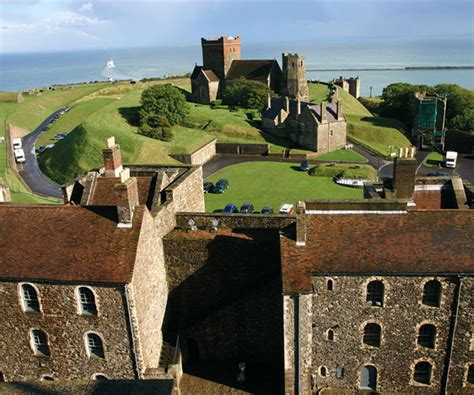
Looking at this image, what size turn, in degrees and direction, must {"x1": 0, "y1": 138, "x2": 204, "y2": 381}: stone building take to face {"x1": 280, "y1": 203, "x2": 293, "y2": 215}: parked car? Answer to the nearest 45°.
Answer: approximately 135° to its left

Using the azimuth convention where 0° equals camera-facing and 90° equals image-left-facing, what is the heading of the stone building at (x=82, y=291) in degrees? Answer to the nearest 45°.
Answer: approximately 0°

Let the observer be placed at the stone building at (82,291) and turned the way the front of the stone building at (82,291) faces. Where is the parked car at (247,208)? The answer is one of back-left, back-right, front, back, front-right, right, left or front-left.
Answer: back-left
